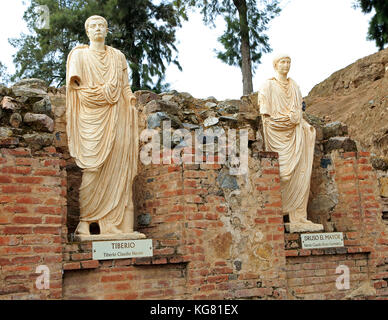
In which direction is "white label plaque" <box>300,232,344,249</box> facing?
toward the camera

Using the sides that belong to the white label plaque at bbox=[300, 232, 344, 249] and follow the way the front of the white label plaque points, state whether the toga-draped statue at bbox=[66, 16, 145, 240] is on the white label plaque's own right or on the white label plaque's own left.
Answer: on the white label plaque's own right

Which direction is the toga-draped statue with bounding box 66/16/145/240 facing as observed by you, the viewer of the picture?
facing the viewer

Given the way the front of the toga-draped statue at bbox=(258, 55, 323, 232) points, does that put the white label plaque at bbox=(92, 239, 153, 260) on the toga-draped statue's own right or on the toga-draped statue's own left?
on the toga-draped statue's own right

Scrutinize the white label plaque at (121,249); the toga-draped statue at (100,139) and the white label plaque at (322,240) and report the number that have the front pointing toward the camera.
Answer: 3

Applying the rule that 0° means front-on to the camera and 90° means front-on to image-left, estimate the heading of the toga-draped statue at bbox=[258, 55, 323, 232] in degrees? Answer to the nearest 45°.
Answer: approximately 315°

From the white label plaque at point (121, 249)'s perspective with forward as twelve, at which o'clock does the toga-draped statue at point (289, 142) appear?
The toga-draped statue is roughly at 8 o'clock from the white label plaque.

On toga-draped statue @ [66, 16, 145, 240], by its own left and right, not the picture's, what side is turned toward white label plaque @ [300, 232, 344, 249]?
left
